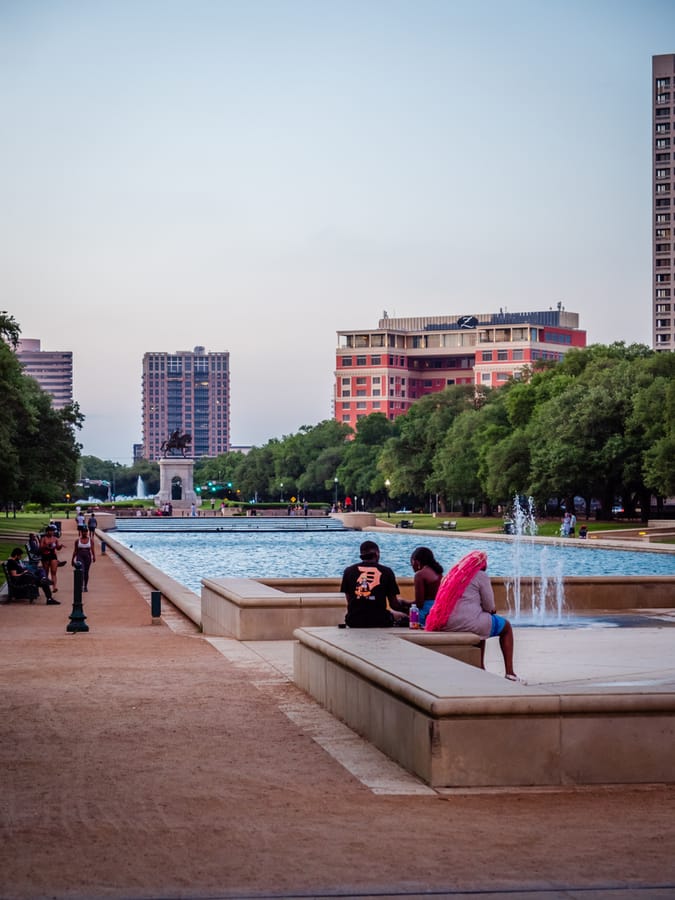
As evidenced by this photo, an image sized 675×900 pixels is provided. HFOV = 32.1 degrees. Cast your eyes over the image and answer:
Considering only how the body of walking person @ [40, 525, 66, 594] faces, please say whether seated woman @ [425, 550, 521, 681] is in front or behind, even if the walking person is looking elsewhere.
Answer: in front

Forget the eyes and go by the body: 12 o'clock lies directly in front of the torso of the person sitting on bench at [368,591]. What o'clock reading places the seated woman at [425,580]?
The seated woman is roughly at 2 o'clock from the person sitting on bench.

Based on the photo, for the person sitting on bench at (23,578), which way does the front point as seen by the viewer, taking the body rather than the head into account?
to the viewer's right

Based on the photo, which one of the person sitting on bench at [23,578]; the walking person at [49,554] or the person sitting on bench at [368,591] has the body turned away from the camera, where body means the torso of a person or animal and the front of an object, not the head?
the person sitting on bench at [368,591]

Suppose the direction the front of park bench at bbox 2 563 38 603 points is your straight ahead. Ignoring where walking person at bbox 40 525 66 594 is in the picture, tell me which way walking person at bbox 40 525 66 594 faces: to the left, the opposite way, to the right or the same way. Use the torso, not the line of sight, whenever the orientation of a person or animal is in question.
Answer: to the right

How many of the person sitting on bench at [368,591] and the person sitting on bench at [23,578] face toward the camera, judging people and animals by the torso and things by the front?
0

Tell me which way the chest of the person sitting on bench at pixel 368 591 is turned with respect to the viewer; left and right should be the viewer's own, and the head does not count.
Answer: facing away from the viewer

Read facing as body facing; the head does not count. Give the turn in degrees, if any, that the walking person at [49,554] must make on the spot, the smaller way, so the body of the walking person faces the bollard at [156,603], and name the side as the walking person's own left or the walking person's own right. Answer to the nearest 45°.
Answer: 0° — they already face it

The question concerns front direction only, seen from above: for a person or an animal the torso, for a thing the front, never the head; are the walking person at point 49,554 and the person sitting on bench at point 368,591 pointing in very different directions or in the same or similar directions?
very different directions

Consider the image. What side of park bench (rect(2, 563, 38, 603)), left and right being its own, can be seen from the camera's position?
right

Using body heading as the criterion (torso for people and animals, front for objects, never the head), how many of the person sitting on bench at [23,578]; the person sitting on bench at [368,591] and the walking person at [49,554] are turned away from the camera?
1

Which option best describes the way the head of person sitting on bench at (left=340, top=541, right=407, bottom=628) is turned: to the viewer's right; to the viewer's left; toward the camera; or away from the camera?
away from the camera

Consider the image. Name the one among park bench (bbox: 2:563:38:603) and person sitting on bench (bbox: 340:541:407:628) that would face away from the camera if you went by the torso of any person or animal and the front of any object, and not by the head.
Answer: the person sitting on bench

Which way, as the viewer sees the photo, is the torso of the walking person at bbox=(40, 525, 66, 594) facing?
toward the camera

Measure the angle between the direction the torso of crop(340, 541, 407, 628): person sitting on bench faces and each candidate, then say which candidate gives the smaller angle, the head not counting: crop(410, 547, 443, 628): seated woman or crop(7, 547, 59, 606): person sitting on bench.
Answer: the person sitting on bench
